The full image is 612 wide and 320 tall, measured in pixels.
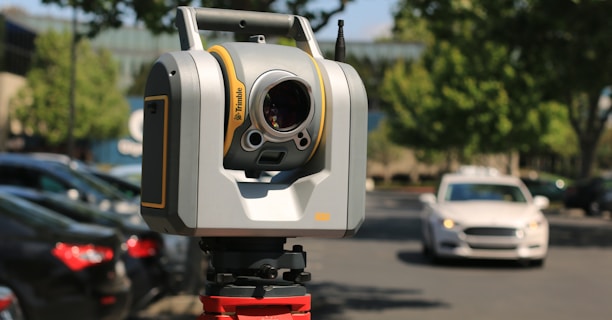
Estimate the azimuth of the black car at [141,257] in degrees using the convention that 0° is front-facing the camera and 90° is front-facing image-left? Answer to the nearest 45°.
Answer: approximately 135°

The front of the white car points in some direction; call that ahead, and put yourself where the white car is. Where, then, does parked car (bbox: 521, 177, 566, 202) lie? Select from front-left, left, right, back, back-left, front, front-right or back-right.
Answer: back

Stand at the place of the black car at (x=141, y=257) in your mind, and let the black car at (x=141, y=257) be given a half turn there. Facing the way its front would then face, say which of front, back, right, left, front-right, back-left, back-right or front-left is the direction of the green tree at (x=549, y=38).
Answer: left

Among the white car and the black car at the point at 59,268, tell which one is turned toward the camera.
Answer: the white car

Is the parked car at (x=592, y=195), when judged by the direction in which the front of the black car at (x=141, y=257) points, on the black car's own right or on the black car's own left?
on the black car's own right

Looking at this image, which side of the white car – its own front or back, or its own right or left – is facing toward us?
front

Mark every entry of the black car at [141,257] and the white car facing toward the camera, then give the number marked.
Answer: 1

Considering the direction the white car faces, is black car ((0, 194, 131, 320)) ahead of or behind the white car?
ahead

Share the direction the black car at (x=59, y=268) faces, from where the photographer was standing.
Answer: facing away from the viewer and to the left of the viewer

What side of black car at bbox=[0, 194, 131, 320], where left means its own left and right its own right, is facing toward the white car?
right

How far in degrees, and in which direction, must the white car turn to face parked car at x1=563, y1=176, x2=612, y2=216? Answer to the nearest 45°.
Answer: approximately 180°

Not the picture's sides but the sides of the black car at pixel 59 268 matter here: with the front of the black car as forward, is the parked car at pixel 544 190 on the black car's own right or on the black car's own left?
on the black car's own right
